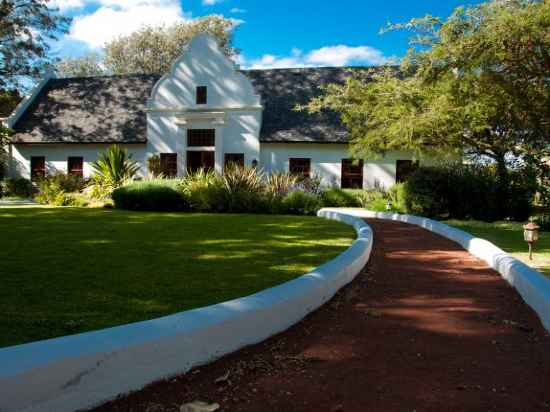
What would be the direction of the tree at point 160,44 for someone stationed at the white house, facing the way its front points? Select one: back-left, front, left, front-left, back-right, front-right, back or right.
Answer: back

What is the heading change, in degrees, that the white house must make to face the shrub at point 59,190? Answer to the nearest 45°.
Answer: approximately 45° to its right

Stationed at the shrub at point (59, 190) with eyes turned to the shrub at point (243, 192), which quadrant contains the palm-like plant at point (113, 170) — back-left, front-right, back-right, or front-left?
front-left

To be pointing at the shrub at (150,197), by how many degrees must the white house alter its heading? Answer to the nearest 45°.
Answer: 0° — it already faces it

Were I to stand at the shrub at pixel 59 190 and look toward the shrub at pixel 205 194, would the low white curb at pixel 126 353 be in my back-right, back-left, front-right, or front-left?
front-right

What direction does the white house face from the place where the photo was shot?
facing the viewer

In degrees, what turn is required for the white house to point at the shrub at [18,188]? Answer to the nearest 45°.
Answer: approximately 90° to its right

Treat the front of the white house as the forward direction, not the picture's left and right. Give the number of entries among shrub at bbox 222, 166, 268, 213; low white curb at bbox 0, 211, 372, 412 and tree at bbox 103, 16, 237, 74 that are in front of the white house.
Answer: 2

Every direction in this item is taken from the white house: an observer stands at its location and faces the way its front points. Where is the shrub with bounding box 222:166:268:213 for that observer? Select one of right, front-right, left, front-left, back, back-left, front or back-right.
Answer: front

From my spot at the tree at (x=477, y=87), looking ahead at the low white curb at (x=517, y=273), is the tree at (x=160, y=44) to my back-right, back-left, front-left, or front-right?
back-right

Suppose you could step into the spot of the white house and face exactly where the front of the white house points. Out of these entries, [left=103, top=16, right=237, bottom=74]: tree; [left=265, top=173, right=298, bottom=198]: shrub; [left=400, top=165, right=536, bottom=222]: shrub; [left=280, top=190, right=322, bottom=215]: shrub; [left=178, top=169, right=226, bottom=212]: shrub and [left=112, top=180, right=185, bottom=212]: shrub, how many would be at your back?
1

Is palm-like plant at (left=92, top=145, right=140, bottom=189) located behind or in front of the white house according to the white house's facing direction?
in front

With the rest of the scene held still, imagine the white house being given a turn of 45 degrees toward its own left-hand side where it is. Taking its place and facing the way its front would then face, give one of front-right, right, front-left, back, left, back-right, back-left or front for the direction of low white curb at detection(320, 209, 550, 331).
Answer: front-right

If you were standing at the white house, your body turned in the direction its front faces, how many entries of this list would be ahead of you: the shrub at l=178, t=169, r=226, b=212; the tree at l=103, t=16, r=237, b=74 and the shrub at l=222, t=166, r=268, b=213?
2

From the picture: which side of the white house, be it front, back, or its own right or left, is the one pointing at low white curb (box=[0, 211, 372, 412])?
front

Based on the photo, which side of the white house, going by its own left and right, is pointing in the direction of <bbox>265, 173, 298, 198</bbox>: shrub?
front
